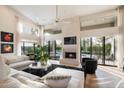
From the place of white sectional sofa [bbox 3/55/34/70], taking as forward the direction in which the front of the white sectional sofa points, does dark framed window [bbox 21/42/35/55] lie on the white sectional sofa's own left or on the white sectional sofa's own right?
on the white sectional sofa's own left

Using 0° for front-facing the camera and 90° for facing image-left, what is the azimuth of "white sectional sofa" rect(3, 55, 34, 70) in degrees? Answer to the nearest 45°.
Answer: approximately 315°

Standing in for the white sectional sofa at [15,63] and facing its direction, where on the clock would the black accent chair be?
The black accent chair is roughly at 11 o'clock from the white sectional sofa.

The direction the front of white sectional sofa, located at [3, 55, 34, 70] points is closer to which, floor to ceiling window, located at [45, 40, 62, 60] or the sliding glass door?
the sliding glass door

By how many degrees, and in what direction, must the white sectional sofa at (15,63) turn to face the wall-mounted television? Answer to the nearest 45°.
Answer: approximately 90° to its left

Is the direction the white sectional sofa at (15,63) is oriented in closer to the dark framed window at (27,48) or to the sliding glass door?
the sliding glass door

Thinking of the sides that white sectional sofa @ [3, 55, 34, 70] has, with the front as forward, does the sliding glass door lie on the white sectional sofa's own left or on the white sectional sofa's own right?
on the white sectional sofa's own left

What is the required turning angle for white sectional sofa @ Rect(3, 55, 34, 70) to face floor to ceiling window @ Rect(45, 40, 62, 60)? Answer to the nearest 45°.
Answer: approximately 90° to its left

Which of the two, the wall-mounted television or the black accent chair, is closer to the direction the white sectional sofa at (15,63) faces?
the black accent chair
